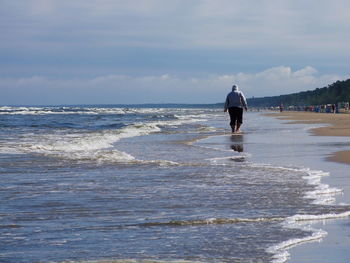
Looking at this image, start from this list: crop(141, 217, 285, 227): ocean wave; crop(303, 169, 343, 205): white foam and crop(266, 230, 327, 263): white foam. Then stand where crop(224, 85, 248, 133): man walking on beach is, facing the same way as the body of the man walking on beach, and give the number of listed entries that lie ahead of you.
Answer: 0

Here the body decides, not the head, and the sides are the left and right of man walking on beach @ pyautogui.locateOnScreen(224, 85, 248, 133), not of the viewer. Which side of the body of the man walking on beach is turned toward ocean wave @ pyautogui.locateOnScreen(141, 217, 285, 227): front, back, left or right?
back

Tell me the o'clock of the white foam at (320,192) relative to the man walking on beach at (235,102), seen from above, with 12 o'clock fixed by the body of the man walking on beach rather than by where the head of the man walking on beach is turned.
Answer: The white foam is roughly at 6 o'clock from the man walking on beach.

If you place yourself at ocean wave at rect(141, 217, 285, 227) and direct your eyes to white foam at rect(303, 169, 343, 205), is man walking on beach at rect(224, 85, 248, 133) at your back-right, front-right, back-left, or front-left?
front-left

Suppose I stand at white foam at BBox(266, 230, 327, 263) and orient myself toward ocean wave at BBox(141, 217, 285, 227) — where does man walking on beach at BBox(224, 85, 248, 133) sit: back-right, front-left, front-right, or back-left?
front-right

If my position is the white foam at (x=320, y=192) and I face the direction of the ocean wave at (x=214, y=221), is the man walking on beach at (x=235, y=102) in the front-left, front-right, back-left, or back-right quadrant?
back-right

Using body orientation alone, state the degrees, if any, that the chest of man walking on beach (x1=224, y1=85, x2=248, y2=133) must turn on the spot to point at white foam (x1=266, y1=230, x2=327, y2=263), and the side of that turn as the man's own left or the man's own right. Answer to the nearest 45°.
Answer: approximately 180°

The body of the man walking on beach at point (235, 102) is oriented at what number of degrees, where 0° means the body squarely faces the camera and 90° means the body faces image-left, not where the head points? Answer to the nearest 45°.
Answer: approximately 180°
